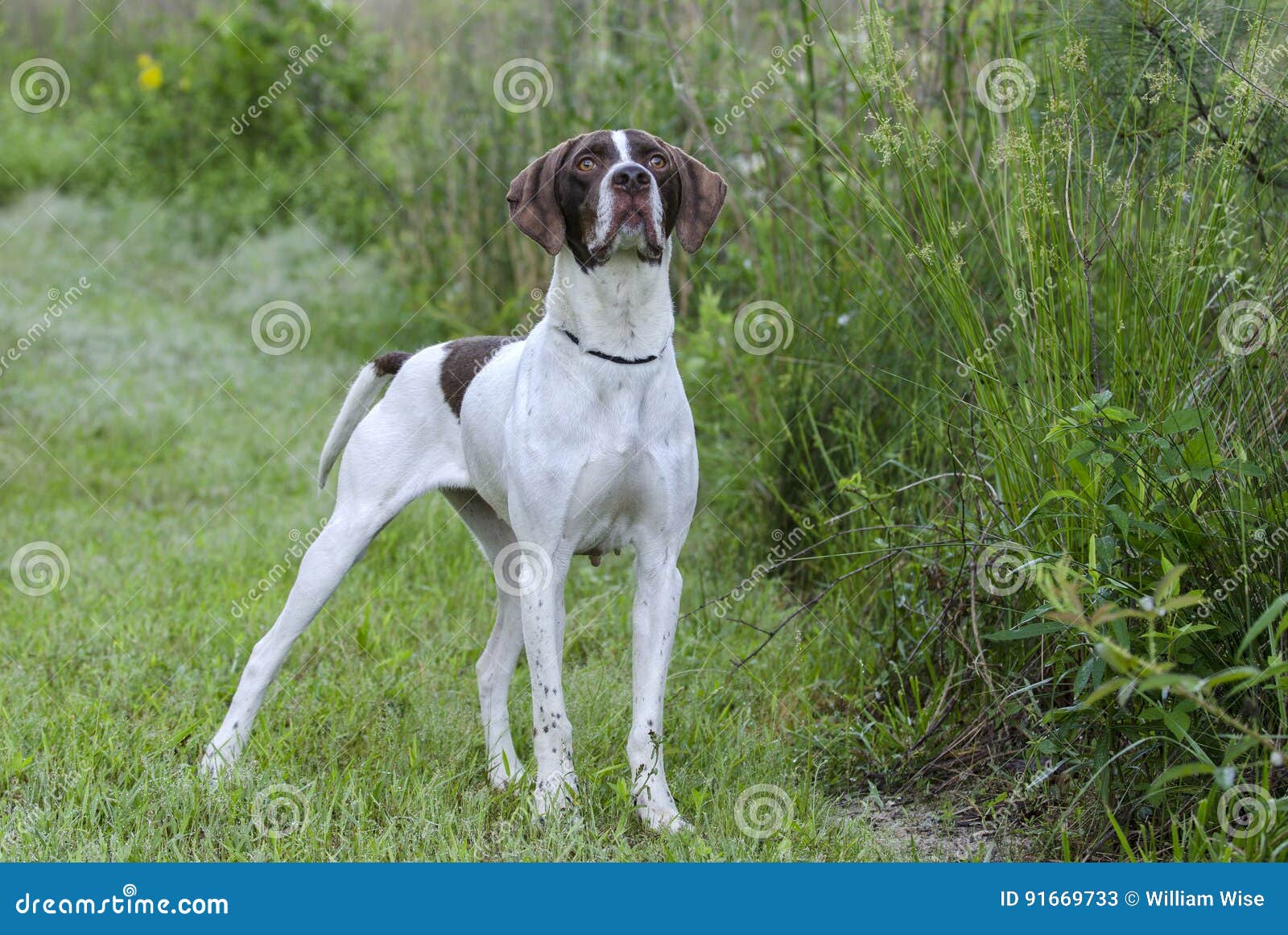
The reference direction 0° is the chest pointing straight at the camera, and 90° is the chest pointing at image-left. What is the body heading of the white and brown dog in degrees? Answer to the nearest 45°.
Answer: approximately 315°

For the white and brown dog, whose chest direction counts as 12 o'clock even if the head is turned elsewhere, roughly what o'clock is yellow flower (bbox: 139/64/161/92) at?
The yellow flower is roughly at 7 o'clock from the white and brown dog.
